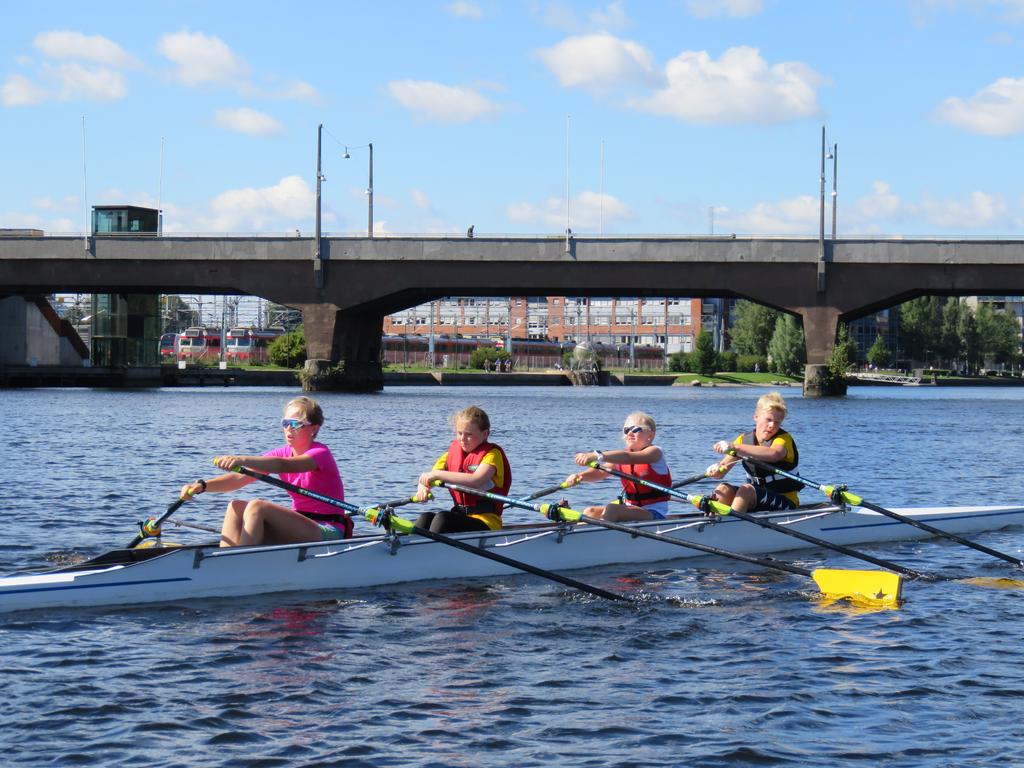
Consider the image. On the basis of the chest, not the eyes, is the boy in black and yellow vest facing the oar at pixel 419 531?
yes

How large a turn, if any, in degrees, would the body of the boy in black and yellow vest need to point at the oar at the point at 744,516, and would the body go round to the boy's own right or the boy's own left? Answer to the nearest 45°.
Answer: approximately 45° to the boy's own left

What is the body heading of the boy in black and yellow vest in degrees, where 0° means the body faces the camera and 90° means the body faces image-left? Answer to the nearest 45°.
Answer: approximately 45°

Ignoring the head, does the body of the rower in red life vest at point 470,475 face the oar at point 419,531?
yes

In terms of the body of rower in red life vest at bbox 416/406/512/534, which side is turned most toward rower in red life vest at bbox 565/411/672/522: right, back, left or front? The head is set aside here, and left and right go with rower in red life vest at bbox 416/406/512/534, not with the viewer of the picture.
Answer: back

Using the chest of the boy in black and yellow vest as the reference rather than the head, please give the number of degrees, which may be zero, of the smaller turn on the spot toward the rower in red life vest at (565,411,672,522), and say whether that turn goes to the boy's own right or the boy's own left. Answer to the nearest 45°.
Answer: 0° — they already face them

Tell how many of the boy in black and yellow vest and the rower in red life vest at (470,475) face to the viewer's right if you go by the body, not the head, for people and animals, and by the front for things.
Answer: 0

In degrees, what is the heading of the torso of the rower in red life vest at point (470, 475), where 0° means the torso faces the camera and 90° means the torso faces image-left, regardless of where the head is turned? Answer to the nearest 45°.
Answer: approximately 45°

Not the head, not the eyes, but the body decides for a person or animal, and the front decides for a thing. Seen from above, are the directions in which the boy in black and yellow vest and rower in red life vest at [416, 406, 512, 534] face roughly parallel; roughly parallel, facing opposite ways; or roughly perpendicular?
roughly parallel
